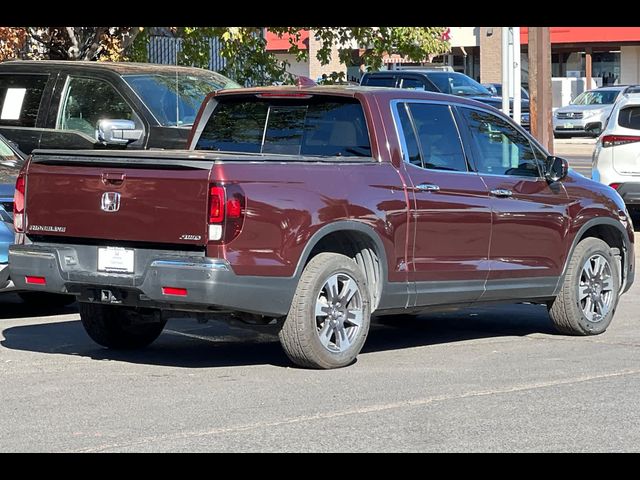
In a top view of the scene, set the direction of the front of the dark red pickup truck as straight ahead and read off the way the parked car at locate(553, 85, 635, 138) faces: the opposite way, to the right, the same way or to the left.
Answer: the opposite way

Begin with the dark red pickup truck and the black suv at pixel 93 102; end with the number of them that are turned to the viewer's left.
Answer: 0

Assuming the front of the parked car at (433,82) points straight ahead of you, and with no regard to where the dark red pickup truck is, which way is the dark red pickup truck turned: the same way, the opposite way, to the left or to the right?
to the left

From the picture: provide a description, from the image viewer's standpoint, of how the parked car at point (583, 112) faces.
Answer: facing the viewer and to the left of the viewer

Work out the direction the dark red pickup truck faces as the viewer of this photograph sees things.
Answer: facing away from the viewer and to the right of the viewer

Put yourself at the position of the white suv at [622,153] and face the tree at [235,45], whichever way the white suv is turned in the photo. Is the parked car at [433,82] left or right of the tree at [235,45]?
right

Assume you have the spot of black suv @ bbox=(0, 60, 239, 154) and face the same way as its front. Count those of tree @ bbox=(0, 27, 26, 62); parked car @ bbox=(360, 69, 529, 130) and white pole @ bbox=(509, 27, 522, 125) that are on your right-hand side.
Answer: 0

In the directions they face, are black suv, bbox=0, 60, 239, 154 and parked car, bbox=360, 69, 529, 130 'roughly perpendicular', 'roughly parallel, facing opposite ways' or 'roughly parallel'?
roughly parallel

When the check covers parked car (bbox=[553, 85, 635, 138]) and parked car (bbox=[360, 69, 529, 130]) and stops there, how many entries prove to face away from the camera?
0

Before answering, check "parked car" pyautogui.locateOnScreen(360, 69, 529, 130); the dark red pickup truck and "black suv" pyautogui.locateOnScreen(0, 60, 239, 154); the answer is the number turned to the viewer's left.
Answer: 0

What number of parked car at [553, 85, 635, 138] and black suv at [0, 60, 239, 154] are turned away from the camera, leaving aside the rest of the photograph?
0

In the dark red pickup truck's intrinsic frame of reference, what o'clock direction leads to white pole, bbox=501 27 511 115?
The white pole is roughly at 11 o'clock from the dark red pickup truck.

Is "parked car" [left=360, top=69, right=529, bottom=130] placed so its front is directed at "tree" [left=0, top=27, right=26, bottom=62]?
no

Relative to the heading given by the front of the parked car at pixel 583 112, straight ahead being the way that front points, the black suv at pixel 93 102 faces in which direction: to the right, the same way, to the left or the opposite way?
to the left

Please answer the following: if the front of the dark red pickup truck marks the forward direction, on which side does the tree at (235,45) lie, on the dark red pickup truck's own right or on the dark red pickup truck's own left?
on the dark red pickup truck's own left

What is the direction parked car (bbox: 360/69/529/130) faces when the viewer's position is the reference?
facing the viewer and to the right of the viewer
